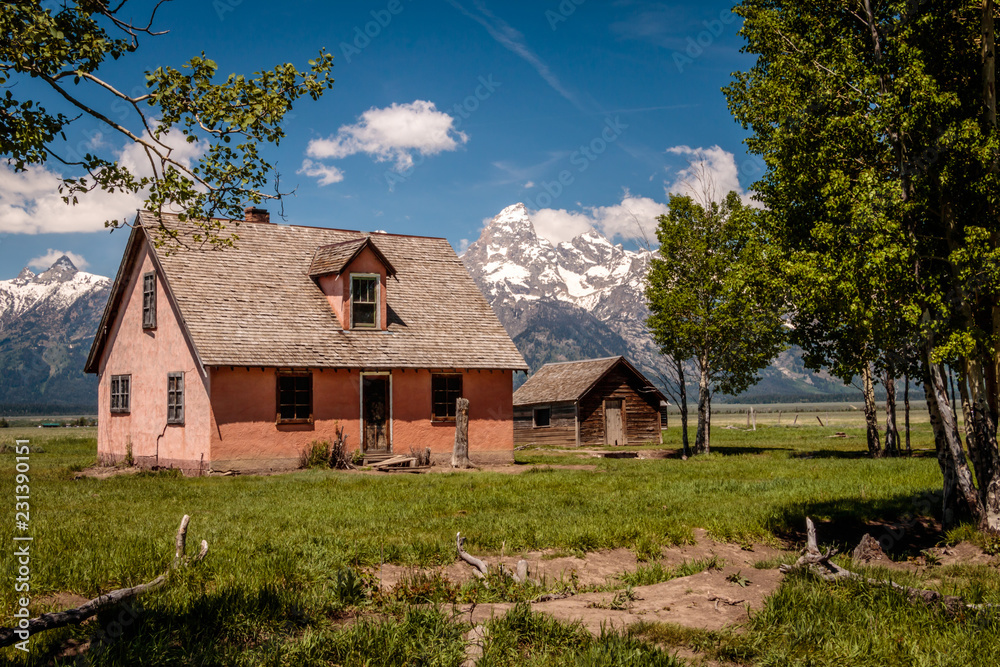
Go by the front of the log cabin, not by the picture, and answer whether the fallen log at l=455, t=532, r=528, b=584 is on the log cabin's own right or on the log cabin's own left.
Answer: on the log cabin's own right

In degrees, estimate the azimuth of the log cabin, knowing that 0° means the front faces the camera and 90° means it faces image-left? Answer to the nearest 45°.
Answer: approximately 315°

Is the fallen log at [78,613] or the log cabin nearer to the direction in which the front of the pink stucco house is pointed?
the fallen log

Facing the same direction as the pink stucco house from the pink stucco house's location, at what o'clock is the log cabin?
The log cabin is roughly at 9 o'clock from the pink stucco house.

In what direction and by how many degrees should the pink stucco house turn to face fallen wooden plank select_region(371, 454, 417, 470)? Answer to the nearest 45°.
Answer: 0° — it already faces it

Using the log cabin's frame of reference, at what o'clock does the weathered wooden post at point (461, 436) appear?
The weathered wooden post is roughly at 2 o'clock from the log cabin.

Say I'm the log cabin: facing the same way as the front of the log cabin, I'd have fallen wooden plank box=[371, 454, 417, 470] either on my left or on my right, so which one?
on my right
